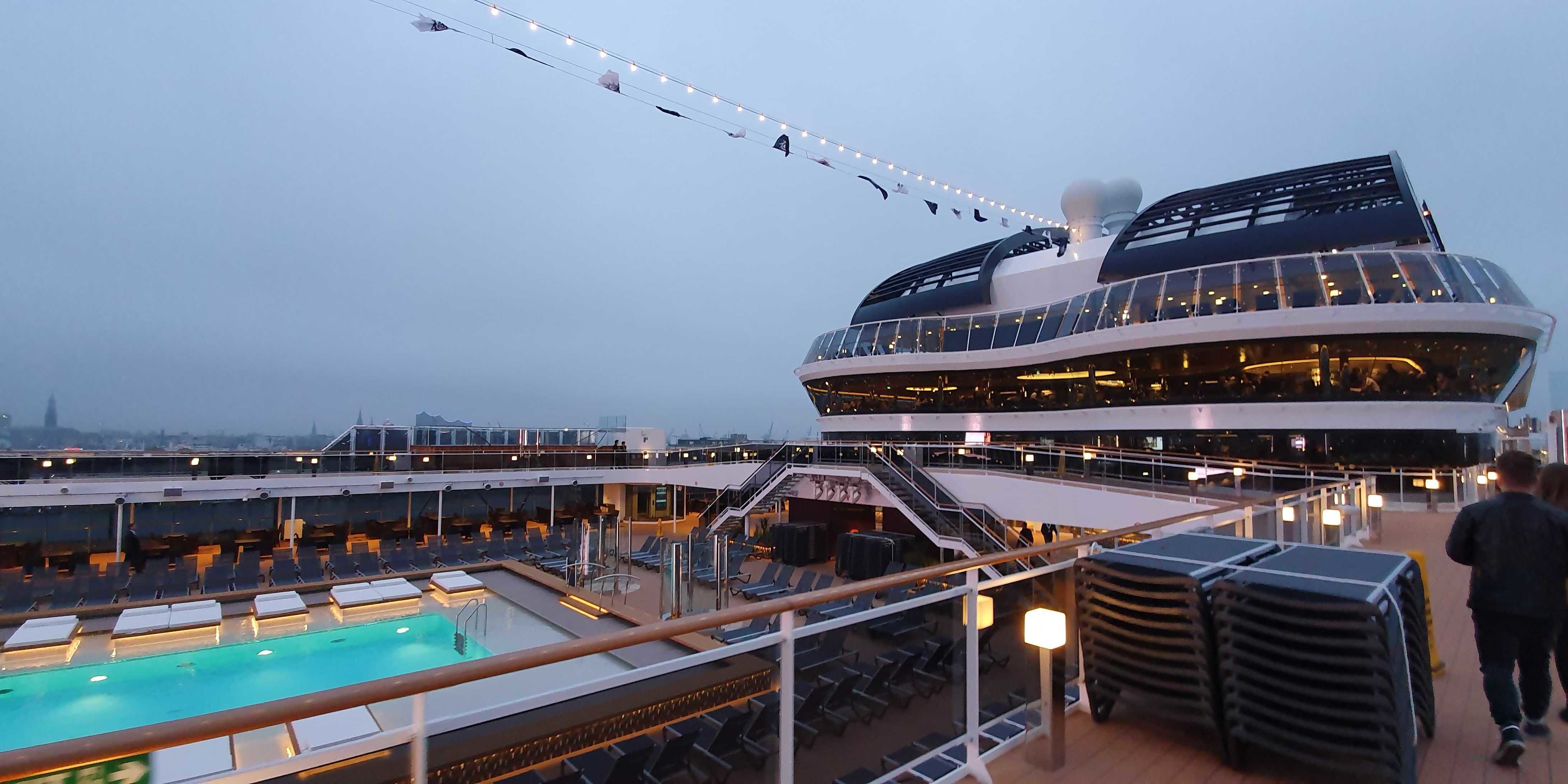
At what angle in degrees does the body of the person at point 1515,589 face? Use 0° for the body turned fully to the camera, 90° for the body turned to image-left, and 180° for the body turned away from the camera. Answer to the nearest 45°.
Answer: approximately 180°

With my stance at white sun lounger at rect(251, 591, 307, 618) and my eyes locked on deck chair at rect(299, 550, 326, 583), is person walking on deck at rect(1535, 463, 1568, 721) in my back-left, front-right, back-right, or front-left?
back-right

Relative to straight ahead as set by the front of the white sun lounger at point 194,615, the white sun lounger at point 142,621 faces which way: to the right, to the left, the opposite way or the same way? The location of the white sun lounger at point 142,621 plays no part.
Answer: the same way

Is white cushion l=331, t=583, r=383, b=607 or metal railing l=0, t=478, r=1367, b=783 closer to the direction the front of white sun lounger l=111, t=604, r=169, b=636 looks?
the metal railing

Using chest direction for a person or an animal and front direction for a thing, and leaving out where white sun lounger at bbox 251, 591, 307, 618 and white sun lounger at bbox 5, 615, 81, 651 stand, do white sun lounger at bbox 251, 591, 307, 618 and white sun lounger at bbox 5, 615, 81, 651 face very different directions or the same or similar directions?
same or similar directions

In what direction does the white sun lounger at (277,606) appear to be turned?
toward the camera

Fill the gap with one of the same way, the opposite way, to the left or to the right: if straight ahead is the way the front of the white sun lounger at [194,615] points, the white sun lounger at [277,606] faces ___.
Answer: the same way

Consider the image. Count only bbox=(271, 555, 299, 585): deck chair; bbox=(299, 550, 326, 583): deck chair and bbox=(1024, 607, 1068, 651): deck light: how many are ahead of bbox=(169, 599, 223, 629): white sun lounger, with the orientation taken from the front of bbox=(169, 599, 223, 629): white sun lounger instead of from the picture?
1

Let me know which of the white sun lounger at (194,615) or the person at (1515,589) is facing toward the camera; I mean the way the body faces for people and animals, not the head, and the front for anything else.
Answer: the white sun lounger

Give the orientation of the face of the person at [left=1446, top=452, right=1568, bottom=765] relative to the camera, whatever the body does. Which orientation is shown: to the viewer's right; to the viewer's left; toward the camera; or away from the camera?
away from the camera

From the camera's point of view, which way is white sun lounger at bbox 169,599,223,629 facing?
toward the camera

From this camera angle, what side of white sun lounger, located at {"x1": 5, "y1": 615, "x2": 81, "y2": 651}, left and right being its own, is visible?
front

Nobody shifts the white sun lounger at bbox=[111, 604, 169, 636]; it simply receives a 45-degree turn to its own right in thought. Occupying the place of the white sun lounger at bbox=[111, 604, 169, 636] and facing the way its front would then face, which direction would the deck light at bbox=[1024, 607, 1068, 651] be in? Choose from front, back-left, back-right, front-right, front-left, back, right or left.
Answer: front-left

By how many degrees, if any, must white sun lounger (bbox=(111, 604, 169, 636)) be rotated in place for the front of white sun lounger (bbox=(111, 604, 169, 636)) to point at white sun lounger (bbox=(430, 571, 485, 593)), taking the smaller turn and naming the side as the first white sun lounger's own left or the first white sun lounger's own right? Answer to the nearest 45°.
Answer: approximately 90° to the first white sun lounger's own left

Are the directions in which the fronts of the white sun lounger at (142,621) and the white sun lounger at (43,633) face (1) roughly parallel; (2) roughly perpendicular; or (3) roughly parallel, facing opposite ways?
roughly parallel

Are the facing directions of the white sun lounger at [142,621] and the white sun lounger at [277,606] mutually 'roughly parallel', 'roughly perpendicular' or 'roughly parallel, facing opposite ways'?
roughly parallel

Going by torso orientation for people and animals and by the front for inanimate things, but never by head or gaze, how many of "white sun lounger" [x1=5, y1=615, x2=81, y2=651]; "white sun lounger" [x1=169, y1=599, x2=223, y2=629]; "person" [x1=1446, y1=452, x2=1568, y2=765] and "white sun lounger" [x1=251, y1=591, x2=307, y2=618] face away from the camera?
1

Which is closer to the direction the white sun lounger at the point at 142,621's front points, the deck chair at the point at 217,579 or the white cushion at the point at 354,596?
the white cushion
